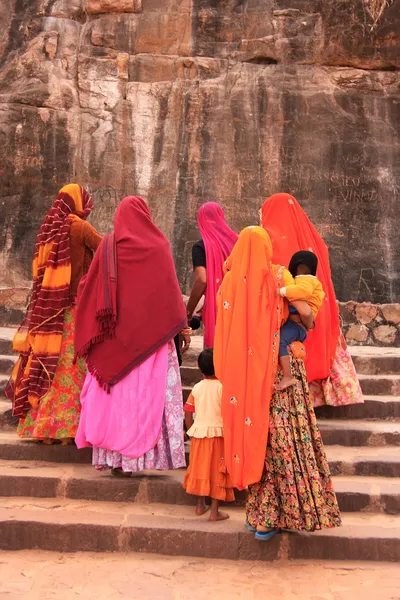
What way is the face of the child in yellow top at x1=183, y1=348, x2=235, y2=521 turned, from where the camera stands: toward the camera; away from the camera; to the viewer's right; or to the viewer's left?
away from the camera

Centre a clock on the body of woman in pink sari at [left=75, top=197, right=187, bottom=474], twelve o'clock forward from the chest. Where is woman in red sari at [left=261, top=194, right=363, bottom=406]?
The woman in red sari is roughly at 2 o'clock from the woman in pink sari.

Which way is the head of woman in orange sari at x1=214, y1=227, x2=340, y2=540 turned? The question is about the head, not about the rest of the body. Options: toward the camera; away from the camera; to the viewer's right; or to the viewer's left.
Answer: away from the camera

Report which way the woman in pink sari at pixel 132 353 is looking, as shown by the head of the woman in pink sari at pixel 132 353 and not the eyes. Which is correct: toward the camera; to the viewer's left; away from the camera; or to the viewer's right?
away from the camera

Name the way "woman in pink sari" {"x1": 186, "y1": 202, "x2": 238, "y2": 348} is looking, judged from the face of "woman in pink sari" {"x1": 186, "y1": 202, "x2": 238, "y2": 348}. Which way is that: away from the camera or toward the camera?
away from the camera

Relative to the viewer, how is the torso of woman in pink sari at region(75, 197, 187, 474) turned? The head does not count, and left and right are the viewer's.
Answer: facing away from the viewer

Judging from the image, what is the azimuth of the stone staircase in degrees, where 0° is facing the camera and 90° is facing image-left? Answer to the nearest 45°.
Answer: approximately 0°

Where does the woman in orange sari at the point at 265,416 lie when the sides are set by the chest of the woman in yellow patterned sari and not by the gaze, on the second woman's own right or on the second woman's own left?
on the second woman's own right

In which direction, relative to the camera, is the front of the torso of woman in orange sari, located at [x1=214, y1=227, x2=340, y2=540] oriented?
away from the camera

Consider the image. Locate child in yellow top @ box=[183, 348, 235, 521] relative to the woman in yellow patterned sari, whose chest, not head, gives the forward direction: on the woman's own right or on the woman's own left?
on the woman's own right
